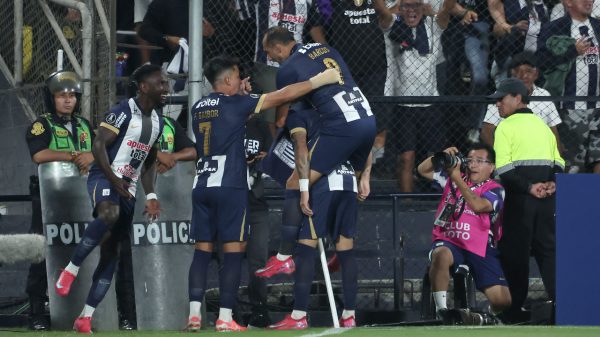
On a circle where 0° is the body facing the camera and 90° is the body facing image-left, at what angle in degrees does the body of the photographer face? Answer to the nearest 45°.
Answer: approximately 45°

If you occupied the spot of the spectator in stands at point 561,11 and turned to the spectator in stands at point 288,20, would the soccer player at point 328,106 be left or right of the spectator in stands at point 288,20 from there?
left

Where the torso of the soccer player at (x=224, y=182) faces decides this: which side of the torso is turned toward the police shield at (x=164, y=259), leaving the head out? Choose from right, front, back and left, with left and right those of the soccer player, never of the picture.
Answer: left

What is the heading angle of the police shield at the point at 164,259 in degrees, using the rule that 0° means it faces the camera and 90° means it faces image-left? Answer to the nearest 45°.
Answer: approximately 0°

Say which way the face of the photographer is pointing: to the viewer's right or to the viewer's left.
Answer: to the viewer's left

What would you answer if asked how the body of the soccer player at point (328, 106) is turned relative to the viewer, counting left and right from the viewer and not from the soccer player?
facing away from the viewer and to the left of the viewer

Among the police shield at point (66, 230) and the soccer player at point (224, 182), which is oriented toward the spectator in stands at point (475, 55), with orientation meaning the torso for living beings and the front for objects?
the soccer player

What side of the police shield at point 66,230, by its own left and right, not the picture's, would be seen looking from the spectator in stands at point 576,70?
left
